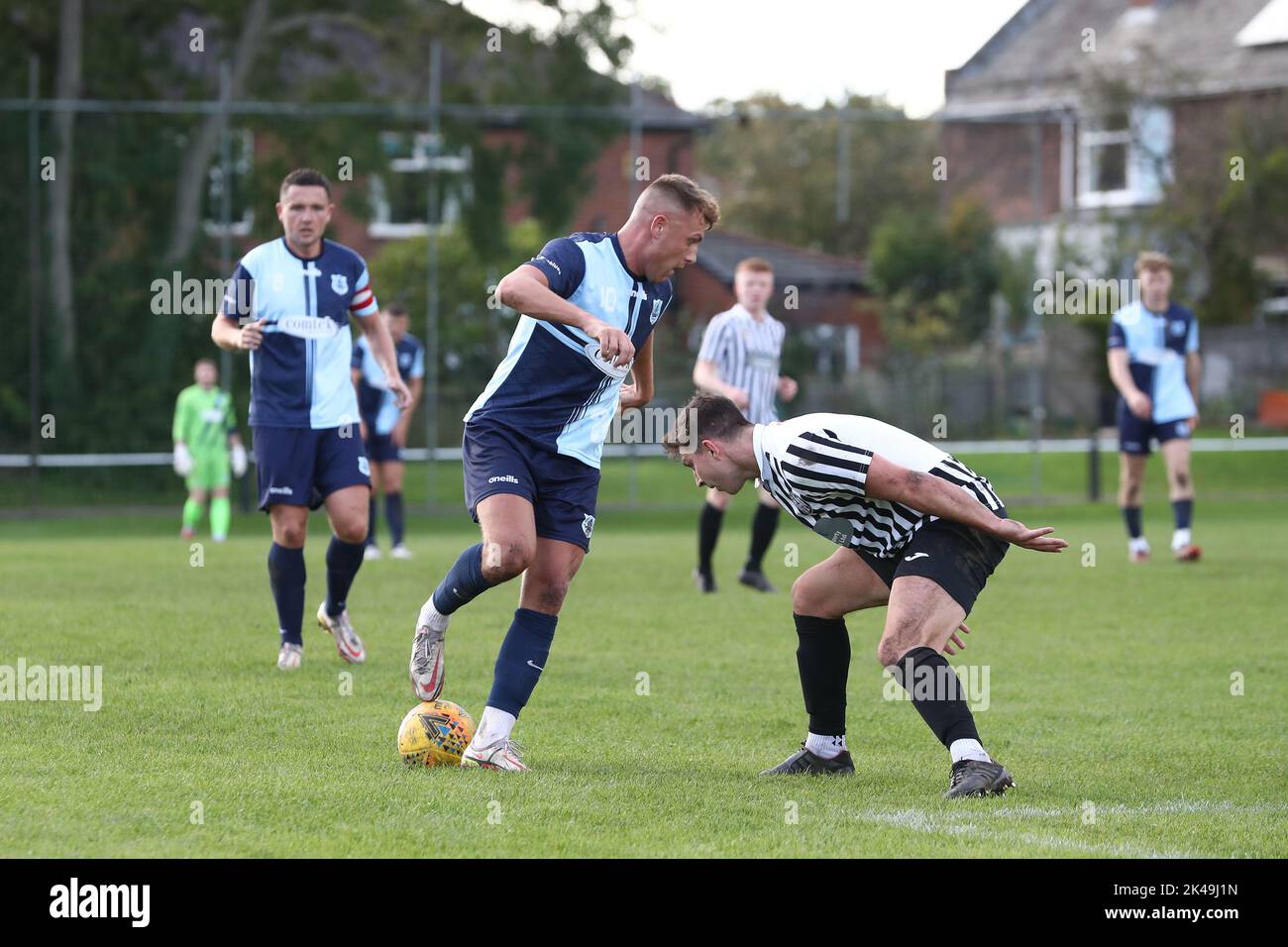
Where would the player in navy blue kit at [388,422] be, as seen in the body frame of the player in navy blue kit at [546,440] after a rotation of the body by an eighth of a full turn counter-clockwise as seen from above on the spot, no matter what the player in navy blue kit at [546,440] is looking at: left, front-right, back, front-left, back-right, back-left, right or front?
left

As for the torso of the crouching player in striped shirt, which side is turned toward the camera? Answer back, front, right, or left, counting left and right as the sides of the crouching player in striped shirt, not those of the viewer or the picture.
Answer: left

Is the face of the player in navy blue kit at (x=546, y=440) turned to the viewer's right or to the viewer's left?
to the viewer's right

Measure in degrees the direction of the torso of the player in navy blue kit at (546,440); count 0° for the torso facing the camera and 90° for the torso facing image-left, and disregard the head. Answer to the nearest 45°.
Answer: approximately 315°

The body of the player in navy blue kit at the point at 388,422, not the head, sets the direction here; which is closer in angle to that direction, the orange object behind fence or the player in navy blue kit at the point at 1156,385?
the player in navy blue kit

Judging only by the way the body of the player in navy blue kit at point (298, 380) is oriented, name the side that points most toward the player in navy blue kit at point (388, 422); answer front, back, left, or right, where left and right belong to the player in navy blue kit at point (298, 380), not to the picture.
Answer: back

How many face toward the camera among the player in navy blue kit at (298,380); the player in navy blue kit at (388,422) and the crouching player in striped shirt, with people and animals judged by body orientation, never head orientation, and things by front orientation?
2

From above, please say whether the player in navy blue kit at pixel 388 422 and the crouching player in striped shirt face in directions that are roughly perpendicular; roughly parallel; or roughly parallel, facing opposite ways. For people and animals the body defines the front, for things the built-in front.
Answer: roughly perpendicular

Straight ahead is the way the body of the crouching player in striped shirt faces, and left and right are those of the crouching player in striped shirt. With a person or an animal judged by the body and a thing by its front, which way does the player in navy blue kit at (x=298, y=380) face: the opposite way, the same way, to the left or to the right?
to the left

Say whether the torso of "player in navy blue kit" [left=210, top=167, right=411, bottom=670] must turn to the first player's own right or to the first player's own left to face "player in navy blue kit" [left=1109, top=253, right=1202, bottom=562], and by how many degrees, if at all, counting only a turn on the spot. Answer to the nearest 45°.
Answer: approximately 135° to the first player's own left

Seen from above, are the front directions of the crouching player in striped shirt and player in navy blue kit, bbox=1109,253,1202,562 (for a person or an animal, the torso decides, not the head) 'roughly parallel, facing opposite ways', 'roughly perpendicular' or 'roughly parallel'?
roughly perpendicular

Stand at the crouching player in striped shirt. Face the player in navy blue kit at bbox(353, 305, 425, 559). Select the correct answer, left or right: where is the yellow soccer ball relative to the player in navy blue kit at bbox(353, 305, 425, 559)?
left

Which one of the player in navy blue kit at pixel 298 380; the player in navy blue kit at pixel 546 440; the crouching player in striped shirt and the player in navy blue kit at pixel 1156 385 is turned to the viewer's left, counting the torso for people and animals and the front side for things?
the crouching player in striped shirt
